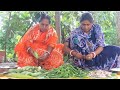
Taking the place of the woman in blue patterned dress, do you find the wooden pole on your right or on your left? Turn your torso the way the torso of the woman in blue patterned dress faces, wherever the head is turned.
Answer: on your right

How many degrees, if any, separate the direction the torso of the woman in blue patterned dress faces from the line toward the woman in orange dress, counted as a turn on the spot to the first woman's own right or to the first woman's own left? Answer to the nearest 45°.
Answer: approximately 90° to the first woman's own right

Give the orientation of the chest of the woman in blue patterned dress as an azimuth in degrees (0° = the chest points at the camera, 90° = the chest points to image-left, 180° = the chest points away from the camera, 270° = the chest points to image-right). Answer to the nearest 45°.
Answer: approximately 0°

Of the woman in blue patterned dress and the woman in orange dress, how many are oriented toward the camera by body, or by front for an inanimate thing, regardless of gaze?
2
